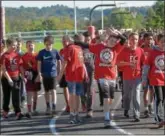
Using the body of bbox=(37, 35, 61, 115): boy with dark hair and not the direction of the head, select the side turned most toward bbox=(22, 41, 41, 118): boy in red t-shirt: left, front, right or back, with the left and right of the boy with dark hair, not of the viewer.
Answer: right

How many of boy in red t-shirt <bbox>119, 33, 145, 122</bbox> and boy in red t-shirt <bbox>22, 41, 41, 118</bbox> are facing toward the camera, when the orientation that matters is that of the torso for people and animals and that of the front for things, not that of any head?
2

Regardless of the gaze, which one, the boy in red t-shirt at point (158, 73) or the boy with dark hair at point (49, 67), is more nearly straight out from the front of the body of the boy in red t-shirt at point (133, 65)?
the boy in red t-shirt

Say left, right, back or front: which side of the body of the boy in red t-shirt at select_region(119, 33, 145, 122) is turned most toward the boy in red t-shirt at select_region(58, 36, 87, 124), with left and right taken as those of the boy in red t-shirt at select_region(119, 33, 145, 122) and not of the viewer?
right

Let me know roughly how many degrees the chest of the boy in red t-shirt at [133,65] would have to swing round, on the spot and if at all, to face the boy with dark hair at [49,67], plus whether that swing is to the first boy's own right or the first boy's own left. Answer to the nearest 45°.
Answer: approximately 90° to the first boy's own right

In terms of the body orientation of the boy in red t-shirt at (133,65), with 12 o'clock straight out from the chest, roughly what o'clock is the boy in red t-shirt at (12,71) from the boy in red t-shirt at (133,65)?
the boy in red t-shirt at (12,71) is roughly at 3 o'clock from the boy in red t-shirt at (133,65).

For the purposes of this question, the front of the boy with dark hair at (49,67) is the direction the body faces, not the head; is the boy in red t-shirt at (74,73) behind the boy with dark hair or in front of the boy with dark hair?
in front

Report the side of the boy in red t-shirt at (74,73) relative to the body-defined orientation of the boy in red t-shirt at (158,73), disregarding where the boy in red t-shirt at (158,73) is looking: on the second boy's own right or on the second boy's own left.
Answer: on the second boy's own right

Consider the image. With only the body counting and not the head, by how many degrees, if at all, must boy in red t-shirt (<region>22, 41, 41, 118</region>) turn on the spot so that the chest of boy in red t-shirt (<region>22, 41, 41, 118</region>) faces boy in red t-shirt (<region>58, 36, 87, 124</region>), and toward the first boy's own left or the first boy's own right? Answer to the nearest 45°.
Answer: approximately 45° to the first boy's own left
